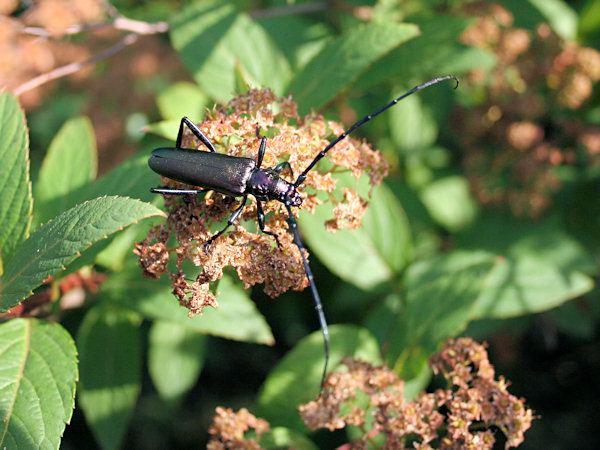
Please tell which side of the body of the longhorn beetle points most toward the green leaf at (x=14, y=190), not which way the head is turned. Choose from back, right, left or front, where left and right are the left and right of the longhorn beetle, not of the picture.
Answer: back

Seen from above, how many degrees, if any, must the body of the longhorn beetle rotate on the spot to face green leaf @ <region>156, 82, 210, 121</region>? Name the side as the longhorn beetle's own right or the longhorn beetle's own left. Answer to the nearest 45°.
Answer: approximately 90° to the longhorn beetle's own left

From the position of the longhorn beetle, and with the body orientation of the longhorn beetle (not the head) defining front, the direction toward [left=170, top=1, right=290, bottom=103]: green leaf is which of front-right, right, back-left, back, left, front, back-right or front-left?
left

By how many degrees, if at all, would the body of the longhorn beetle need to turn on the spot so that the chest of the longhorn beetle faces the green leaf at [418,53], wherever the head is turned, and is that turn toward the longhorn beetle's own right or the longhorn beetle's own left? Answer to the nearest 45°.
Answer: approximately 45° to the longhorn beetle's own left

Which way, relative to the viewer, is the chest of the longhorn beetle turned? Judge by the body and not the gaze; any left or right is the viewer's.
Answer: facing to the right of the viewer
